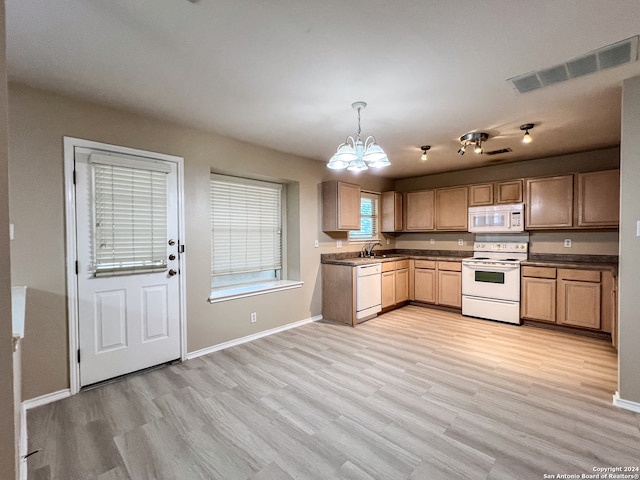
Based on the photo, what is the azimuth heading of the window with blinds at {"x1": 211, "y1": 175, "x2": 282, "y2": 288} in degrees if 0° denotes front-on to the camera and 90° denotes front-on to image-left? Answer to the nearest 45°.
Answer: approximately 315°

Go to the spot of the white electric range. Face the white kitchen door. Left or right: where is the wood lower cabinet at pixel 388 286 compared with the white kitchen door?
right

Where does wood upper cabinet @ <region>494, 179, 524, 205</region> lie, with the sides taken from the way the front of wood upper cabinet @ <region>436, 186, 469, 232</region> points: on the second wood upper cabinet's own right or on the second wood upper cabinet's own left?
on the second wood upper cabinet's own left

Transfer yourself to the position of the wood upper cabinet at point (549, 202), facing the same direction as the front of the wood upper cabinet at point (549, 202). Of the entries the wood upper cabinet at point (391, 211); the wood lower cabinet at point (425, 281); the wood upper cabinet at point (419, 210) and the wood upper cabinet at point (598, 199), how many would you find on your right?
3

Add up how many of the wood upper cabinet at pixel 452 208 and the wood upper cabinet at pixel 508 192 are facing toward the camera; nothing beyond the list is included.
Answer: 2

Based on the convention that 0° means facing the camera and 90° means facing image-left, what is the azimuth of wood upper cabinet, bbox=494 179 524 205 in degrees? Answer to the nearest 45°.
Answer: approximately 0°
